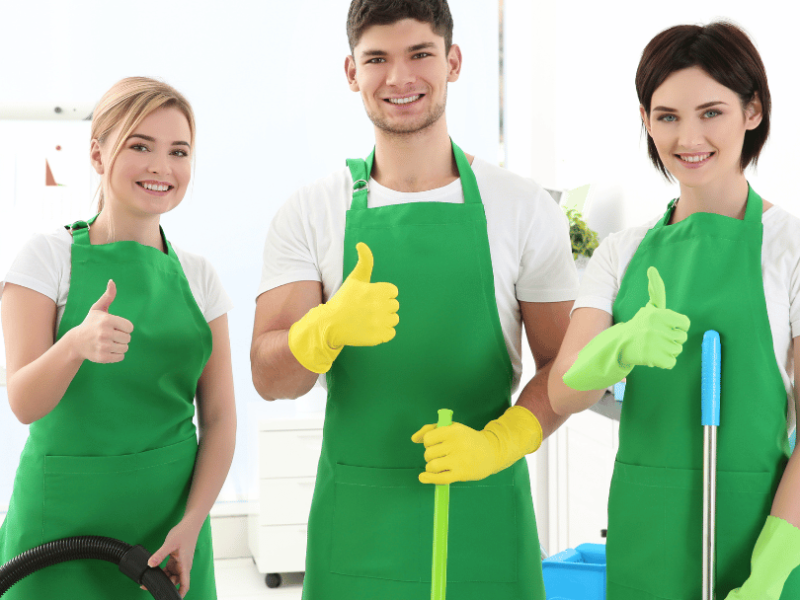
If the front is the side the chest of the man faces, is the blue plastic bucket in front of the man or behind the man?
behind
